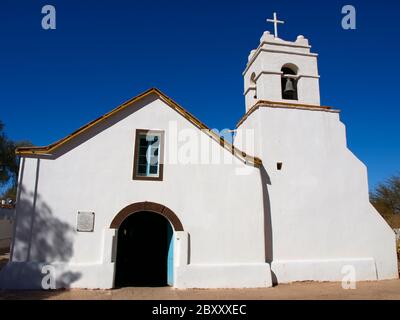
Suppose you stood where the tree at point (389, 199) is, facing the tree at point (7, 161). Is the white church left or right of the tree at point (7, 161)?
left

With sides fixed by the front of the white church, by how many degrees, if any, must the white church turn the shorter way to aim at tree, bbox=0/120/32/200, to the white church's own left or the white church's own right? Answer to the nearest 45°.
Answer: approximately 135° to the white church's own right

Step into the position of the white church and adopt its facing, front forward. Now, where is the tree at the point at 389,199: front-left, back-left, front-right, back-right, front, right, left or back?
back-left

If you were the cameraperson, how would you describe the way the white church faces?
facing the viewer

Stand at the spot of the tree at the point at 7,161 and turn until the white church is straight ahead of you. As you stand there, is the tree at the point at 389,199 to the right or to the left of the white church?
left
